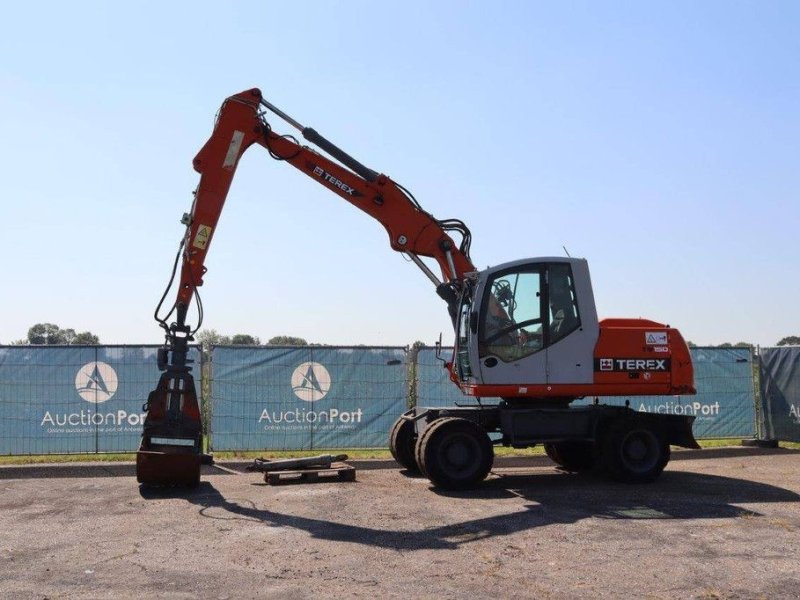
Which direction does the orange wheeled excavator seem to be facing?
to the viewer's left
